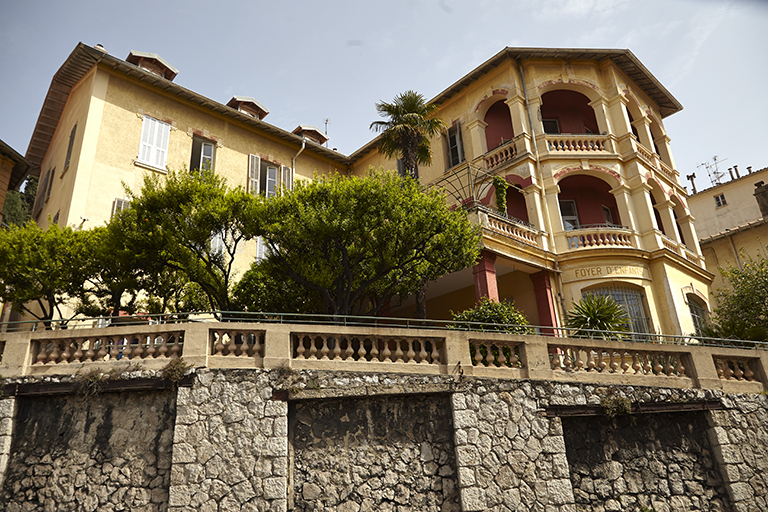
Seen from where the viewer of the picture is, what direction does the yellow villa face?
facing the viewer

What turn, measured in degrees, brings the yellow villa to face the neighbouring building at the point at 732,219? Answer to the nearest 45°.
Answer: approximately 135° to its left

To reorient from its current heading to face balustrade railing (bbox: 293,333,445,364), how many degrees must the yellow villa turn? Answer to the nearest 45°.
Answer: approximately 45° to its right

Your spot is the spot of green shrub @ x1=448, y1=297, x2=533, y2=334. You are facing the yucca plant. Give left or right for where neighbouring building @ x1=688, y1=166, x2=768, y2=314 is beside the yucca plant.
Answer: left
